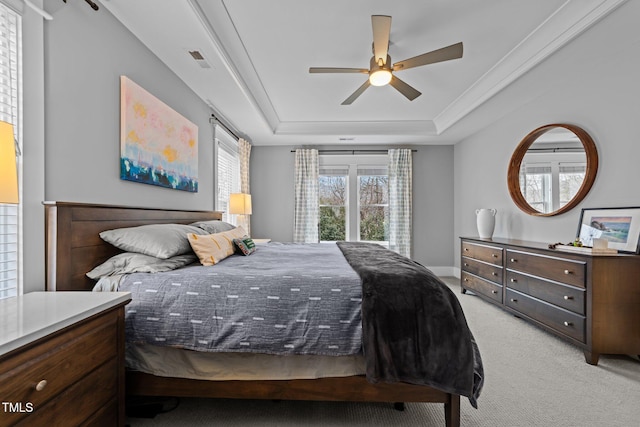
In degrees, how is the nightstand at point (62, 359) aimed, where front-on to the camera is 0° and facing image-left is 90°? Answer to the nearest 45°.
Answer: approximately 315°

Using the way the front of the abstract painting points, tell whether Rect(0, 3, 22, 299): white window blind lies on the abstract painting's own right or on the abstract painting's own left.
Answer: on the abstract painting's own right

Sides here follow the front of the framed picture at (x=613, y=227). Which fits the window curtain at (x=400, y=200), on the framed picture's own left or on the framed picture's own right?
on the framed picture's own right

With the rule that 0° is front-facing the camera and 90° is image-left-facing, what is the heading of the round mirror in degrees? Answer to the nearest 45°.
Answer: approximately 45°

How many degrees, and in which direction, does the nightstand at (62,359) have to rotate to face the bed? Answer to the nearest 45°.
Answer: approximately 45° to its left

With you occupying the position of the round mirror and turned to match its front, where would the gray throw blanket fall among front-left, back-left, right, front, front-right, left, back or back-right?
front-left

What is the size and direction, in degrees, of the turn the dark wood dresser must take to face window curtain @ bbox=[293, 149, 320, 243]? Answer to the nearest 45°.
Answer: approximately 45° to its right

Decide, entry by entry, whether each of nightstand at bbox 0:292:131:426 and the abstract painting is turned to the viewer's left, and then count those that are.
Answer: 0

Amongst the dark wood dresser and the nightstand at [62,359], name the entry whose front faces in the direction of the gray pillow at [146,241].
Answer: the dark wood dresser

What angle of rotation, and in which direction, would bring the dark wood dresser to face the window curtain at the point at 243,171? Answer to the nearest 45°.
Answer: approximately 45° to its right

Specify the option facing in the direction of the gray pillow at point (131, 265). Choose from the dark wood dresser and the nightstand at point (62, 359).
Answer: the dark wood dresser

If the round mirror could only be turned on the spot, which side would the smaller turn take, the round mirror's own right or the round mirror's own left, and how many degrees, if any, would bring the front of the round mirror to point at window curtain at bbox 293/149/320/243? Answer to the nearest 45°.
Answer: approximately 45° to the round mirror's own right

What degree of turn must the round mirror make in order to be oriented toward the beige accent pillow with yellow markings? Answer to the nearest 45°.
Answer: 0° — it already faces it

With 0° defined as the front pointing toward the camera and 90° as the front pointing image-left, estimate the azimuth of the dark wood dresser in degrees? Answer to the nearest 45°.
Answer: approximately 45°
